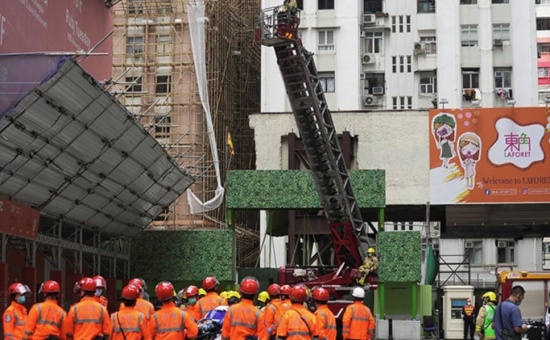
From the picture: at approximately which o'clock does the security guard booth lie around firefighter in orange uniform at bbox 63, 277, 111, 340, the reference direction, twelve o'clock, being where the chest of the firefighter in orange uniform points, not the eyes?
The security guard booth is roughly at 1 o'clock from the firefighter in orange uniform.

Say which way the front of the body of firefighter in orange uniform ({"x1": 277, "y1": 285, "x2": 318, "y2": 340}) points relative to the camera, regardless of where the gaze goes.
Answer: away from the camera

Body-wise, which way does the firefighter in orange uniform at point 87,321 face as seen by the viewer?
away from the camera

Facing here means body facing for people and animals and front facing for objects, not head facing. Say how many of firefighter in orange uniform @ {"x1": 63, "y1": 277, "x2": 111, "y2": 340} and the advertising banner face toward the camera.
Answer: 1

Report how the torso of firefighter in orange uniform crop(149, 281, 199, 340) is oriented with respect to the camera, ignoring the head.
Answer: away from the camera

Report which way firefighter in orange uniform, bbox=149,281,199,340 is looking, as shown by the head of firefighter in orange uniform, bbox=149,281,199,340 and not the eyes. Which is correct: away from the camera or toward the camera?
away from the camera

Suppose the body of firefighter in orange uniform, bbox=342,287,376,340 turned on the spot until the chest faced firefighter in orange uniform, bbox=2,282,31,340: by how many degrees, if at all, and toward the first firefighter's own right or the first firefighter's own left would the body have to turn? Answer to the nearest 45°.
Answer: approximately 90° to the first firefighter's own left

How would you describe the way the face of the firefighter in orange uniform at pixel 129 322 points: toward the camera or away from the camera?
away from the camera

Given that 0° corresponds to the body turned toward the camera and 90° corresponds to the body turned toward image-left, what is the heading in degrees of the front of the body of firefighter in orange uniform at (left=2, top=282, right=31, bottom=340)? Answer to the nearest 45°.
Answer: approximately 315°

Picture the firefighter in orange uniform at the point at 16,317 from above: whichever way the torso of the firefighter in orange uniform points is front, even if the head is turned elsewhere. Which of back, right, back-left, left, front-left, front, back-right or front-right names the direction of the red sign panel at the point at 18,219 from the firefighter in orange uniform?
back-left

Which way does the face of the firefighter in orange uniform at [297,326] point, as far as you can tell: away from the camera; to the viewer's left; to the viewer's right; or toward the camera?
away from the camera
